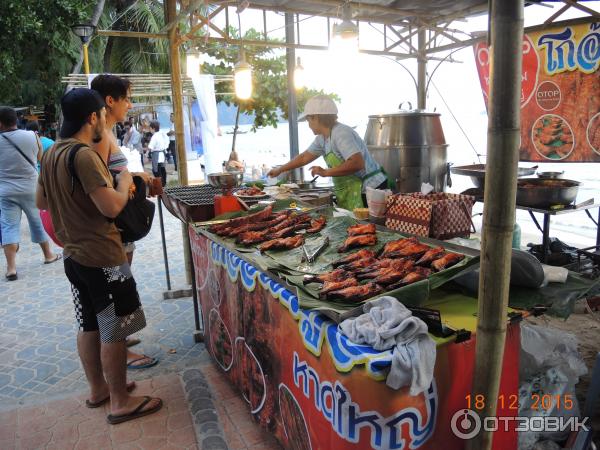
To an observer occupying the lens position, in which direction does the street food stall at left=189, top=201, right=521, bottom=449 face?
facing the viewer and to the left of the viewer

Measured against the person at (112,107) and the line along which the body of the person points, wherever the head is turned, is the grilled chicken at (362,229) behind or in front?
in front

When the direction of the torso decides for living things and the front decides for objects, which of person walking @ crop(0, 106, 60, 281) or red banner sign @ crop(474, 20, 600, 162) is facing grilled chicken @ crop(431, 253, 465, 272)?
the red banner sign

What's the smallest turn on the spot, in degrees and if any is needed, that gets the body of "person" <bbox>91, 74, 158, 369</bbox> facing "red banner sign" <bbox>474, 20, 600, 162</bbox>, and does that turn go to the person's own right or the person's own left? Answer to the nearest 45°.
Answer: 0° — they already face it

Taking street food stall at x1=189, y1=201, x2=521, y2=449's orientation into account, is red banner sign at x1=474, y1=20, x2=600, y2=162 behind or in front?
behind

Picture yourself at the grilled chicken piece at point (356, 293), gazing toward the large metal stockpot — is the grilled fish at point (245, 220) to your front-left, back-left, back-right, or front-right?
front-left

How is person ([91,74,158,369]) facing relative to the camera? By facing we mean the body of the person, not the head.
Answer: to the viewer's right

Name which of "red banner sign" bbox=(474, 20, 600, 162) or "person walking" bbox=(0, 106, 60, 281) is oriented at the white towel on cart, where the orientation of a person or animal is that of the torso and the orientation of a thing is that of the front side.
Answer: the red banner sign

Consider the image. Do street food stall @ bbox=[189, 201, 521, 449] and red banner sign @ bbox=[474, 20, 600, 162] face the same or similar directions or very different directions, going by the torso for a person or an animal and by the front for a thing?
same or similar directions

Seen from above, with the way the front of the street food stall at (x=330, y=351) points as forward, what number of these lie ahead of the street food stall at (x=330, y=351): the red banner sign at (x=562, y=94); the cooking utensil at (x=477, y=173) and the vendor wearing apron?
0

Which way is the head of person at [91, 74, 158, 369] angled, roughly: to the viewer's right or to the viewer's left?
to the viewer's right
